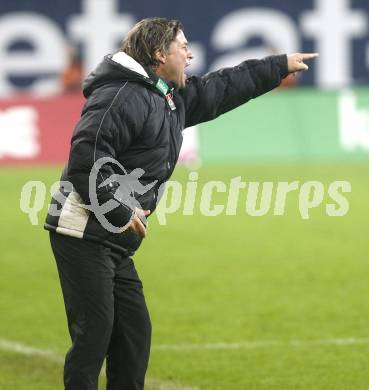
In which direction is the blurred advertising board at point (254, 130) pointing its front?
toward the camera

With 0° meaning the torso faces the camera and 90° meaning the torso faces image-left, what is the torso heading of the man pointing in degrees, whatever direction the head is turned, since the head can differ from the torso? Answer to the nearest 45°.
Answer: approximately 270°

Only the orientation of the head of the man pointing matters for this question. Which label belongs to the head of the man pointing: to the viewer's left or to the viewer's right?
to the viewer's right

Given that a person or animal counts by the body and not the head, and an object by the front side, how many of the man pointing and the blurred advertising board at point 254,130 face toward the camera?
1

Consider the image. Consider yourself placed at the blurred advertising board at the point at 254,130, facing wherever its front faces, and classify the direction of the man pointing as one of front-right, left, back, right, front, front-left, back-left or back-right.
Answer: front

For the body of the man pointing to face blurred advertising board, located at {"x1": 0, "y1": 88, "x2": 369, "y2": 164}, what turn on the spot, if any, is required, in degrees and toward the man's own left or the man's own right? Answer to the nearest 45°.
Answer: approximately 90° to the man's own left

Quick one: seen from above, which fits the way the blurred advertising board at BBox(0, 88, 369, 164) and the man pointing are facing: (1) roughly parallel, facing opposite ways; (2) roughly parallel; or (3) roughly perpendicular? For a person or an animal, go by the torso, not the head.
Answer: roughly perpendicular
